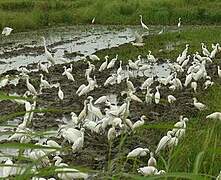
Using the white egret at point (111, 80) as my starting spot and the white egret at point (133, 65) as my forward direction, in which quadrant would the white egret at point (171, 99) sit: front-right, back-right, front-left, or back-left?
back-right

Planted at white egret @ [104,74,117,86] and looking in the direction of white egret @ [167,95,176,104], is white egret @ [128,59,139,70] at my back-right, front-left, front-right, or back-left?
back-left
